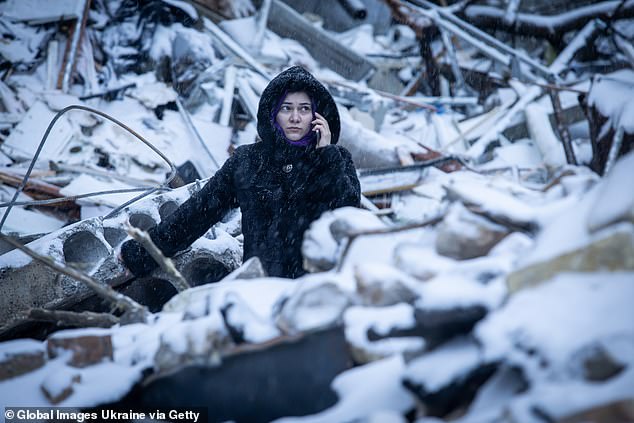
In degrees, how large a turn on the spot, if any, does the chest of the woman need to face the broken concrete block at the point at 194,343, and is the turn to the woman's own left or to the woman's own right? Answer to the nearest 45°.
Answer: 0° — they already face it

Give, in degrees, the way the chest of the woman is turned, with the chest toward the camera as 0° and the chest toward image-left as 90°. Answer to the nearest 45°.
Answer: approximately 0°

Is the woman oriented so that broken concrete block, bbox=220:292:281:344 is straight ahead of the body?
yes
